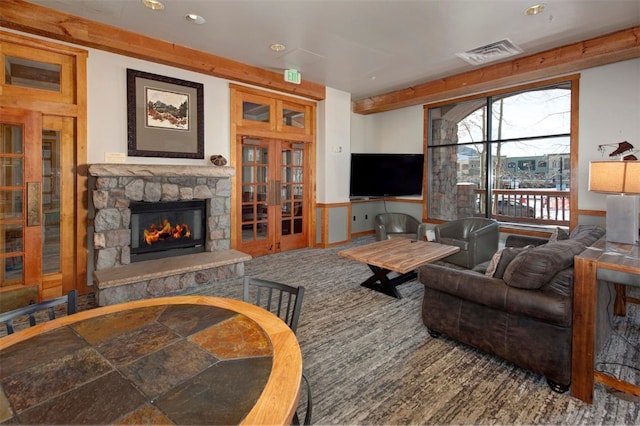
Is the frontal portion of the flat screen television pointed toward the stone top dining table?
yes

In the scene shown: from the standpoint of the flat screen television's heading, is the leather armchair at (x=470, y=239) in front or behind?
in front

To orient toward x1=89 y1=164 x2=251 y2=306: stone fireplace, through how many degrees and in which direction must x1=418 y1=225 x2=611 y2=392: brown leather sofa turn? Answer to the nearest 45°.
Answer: approximately 45° to its left

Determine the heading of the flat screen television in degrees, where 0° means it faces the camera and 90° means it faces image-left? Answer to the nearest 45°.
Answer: approximately 0°

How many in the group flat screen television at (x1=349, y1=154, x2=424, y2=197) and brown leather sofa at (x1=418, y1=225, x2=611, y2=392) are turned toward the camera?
1

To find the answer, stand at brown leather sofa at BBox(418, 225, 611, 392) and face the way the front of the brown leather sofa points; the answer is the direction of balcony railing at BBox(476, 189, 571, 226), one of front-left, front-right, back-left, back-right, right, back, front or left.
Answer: front-right

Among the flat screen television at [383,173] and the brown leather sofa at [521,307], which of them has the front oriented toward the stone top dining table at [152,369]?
the flat screen television

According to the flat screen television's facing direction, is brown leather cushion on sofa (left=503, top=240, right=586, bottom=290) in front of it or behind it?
in front
